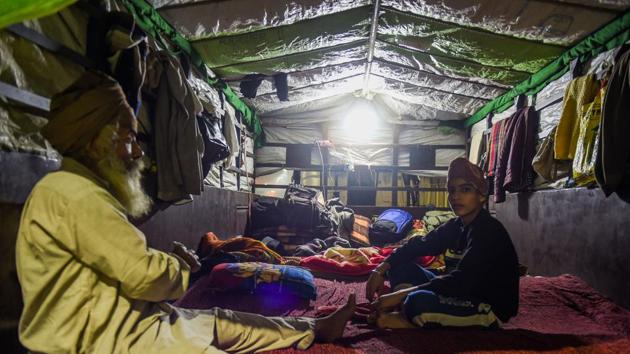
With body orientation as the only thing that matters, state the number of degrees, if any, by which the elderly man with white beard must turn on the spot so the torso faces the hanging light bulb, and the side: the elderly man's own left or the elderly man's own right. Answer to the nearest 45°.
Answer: approximately 45° to the elderly man's own left

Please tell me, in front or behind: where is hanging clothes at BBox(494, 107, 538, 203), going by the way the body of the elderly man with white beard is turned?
in front

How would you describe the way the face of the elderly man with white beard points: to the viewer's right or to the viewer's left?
to the viewer's right

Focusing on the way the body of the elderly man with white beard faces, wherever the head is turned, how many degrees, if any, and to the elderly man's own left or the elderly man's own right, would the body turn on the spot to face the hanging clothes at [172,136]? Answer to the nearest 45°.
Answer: approximately 90° to the elderly man's own left

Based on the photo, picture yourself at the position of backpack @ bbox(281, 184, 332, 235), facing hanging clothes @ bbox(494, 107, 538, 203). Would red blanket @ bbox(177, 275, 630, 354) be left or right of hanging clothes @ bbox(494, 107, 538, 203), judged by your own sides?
right

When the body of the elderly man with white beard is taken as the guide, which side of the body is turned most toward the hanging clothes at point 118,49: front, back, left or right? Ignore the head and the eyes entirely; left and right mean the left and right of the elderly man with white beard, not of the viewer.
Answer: left

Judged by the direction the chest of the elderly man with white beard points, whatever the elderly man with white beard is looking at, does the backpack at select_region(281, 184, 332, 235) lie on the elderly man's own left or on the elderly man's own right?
on the elderly man's own left

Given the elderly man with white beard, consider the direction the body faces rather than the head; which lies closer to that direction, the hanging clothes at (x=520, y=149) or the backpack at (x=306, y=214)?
the hanging clothes

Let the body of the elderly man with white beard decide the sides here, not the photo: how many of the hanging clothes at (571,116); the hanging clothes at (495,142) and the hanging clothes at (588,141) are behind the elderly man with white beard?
0

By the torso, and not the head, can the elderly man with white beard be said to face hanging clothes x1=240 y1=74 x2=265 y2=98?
no

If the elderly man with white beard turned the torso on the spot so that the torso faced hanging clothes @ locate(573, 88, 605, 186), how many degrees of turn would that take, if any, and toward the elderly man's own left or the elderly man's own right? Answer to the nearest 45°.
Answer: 0° — they already face it

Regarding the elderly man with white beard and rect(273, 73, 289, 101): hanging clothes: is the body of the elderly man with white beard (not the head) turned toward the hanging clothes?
no

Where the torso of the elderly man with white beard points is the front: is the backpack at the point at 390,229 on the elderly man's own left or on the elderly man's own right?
on the elderly man's own left

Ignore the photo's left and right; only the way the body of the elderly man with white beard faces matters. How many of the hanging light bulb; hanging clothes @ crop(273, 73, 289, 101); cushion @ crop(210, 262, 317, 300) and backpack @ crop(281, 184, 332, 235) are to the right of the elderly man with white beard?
0

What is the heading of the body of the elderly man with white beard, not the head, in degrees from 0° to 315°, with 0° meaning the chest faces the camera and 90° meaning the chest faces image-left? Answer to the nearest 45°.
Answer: approximately 270°

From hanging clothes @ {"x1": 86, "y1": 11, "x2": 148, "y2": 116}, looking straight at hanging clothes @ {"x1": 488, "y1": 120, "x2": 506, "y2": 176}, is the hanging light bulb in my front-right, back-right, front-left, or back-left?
front-left
